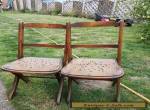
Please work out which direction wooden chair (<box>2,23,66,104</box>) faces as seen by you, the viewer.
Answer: facing the viewer and to the left of the viewer

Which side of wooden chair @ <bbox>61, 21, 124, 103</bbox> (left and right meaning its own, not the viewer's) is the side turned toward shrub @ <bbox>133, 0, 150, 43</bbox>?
back

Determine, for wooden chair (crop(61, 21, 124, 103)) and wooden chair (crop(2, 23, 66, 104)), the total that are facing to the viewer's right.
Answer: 0

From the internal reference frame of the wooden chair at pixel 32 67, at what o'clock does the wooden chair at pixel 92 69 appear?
the wooden chair at pixel 92 69 is roughly at 8 o'clock from the wooden chair at pixel 32 67.

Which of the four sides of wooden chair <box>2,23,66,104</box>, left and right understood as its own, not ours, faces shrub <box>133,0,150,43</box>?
back

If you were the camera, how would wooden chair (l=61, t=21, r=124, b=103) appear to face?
facing the viewer

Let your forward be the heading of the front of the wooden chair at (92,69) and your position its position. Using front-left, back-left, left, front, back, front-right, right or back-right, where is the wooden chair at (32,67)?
right
